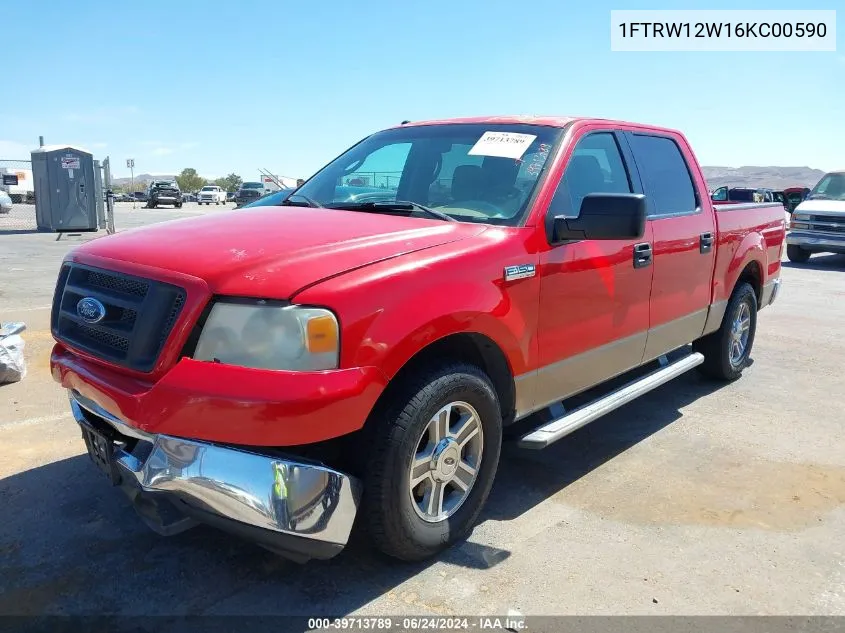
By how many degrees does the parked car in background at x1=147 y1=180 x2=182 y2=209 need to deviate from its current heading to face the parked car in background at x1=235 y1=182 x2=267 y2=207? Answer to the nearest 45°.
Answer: approximately 45° to its left

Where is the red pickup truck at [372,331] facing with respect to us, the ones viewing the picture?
facing the viewer and to the left of the viewer

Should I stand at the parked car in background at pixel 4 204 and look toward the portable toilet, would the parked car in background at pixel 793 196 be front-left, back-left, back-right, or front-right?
front-left

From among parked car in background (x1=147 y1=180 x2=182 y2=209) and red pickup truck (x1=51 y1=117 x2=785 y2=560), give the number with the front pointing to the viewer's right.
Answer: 0

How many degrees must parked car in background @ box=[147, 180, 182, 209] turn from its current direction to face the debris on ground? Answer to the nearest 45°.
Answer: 0° — it already faces it

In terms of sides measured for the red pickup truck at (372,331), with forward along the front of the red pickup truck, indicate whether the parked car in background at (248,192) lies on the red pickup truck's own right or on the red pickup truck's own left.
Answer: on the red pickup truck's own right

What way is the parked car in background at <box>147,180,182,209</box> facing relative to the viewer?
toward the camera

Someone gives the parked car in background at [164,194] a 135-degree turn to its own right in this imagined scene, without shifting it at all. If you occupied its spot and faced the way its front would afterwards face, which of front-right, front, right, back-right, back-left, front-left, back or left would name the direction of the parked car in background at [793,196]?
back

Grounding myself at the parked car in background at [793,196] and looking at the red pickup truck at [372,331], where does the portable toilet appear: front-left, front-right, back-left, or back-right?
front-right

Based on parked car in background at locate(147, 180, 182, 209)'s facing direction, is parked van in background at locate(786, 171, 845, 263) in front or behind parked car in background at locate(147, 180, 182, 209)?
in front
